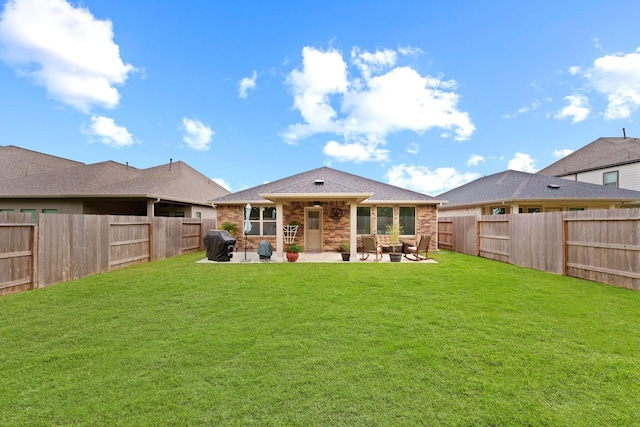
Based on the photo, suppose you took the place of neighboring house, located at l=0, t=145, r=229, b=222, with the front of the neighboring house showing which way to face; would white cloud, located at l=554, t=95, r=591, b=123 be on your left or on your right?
on your right

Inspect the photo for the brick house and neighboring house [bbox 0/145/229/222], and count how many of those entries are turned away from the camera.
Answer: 2

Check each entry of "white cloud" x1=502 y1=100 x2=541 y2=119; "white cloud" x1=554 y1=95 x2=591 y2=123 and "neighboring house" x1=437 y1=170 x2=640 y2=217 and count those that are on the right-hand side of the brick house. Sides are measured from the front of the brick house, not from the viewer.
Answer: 3

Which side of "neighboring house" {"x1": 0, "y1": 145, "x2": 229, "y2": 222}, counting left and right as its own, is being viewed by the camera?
back

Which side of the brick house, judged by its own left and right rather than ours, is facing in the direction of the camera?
back

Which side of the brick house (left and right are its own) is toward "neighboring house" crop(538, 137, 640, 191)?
right

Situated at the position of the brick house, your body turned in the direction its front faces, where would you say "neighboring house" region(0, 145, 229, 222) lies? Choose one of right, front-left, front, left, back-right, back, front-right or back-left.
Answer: left
